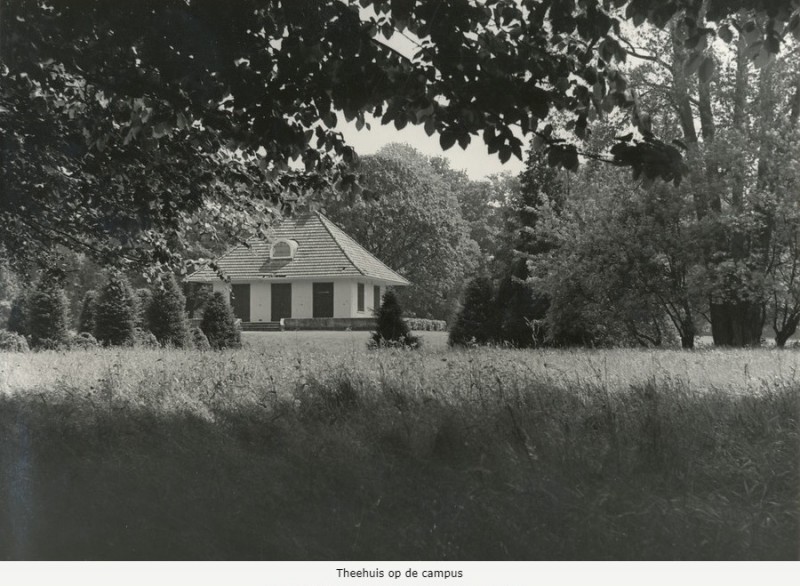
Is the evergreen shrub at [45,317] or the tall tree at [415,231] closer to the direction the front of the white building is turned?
the evergreen shrub

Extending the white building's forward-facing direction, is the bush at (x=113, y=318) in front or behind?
in front

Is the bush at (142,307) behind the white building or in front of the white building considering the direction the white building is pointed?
in front

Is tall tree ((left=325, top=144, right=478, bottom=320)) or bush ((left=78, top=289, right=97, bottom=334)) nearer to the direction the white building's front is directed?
the bush

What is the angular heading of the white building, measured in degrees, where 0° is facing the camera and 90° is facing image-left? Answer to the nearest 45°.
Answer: approximately 0°

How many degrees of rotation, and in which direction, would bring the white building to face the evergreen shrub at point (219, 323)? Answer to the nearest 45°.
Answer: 0° — it already faces it

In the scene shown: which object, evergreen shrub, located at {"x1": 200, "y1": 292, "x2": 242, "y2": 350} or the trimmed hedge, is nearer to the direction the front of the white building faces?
the evergreen shrub

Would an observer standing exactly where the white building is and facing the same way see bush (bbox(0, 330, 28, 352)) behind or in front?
in front
